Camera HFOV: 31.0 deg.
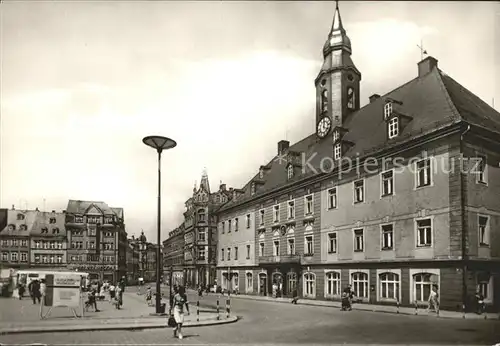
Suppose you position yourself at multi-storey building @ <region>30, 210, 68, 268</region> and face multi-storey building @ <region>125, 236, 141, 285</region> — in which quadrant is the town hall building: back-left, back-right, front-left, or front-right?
back-right

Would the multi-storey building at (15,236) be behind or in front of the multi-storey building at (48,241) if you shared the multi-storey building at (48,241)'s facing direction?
in front

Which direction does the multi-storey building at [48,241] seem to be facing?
toward the camera

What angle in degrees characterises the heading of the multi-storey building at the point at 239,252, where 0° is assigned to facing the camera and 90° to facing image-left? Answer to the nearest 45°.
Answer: approximately 45°

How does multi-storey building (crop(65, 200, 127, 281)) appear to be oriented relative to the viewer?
toward the camera

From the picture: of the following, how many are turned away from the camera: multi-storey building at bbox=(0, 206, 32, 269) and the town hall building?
0
